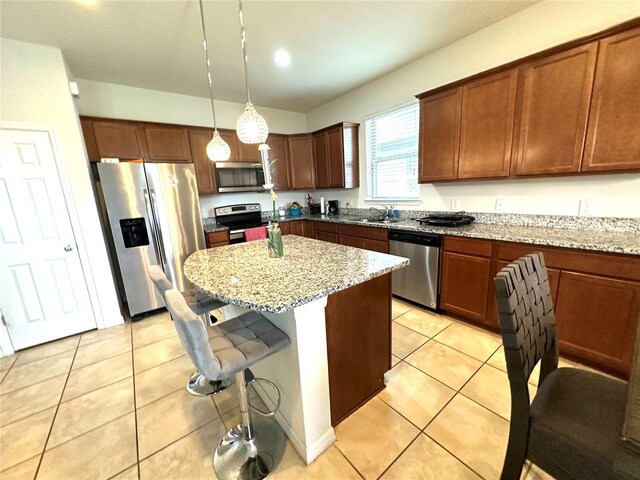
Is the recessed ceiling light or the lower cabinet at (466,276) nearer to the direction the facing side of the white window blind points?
the recessed ceiling light

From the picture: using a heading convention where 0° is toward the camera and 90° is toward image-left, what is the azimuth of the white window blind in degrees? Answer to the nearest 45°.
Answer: approximately 45°

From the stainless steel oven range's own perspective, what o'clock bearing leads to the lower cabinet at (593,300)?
The lower cabinet is roughly at 11 o'clock from the stainless steel oven range.

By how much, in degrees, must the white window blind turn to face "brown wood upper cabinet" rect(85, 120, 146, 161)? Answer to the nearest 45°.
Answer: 0° — it already faces it

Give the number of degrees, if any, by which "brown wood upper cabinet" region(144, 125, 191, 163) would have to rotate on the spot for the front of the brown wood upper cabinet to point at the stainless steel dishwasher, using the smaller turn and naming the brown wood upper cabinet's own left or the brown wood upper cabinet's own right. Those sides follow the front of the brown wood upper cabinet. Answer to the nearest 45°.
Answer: approximately 45° to the brown wood upper cabinet's own left

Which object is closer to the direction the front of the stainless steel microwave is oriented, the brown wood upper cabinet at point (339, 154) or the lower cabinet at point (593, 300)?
the lower cabinet

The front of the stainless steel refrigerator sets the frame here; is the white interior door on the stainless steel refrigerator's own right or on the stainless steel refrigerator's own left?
on the stainless steel refrigerator's own right

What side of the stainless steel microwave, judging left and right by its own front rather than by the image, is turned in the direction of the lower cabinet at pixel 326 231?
left
